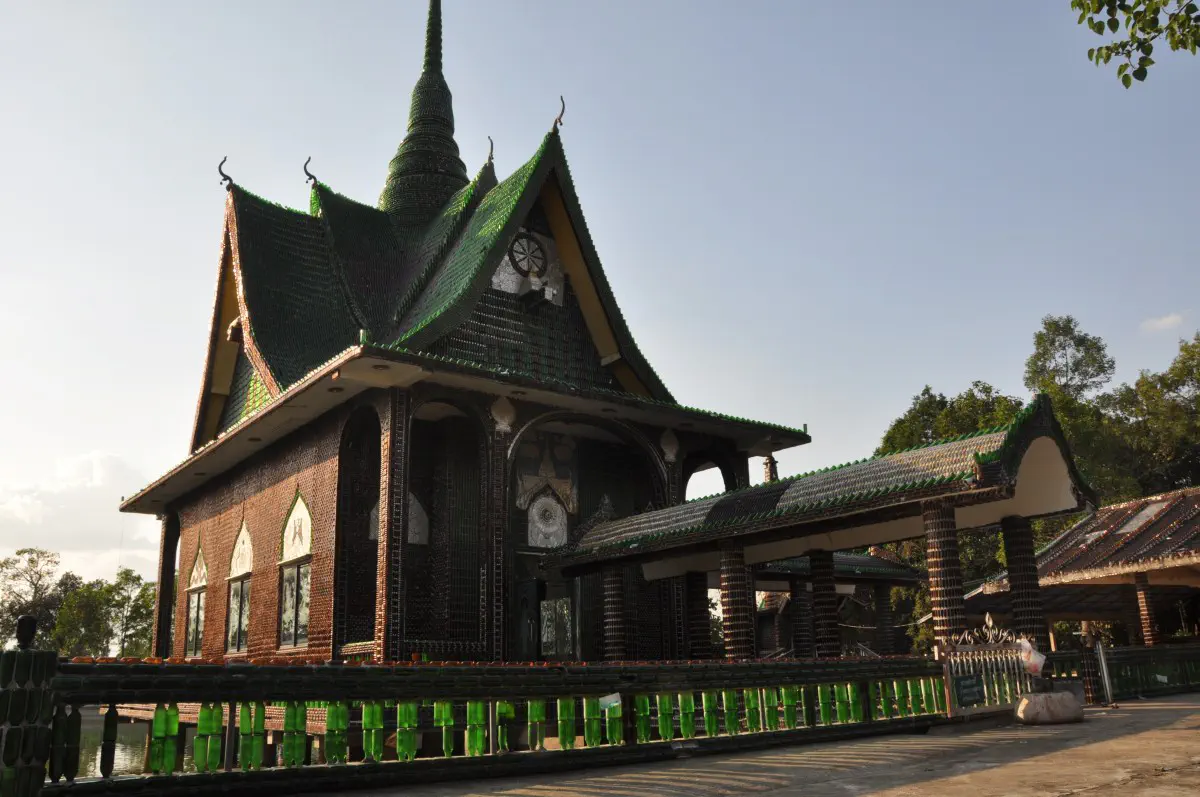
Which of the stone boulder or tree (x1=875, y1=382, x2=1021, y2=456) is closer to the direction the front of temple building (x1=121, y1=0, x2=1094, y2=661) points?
the stone boulder

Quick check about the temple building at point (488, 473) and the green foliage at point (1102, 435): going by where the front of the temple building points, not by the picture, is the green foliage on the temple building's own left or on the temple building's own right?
on the temple building's own left

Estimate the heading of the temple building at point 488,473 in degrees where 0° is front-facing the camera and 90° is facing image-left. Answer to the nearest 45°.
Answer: approximately 315°

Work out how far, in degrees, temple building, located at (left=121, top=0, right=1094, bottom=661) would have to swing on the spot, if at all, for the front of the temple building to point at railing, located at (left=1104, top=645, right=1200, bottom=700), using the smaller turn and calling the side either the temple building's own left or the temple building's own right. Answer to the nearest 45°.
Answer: approximately 45° to the temple building's own left

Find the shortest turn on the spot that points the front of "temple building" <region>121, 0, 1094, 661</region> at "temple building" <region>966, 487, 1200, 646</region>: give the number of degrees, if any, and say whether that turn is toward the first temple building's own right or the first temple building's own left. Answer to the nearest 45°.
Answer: approximately 45° to the first temple building's own left

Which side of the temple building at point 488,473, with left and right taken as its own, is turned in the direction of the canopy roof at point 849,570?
left

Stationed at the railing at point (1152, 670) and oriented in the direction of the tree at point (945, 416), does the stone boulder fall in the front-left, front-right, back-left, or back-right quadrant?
back-left

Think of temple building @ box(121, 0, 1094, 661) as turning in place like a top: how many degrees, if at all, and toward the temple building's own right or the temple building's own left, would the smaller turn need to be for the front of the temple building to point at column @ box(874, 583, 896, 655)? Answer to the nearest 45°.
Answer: approximately 90° to the temple building's own left

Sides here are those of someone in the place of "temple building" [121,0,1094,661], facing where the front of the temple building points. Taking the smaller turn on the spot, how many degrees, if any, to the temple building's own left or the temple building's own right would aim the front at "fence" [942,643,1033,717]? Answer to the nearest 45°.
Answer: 0° — it already faces it

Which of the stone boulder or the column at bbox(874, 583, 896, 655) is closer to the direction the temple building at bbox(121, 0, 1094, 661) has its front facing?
the stone boulder

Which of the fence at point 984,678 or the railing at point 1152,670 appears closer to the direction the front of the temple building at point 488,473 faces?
the fence
